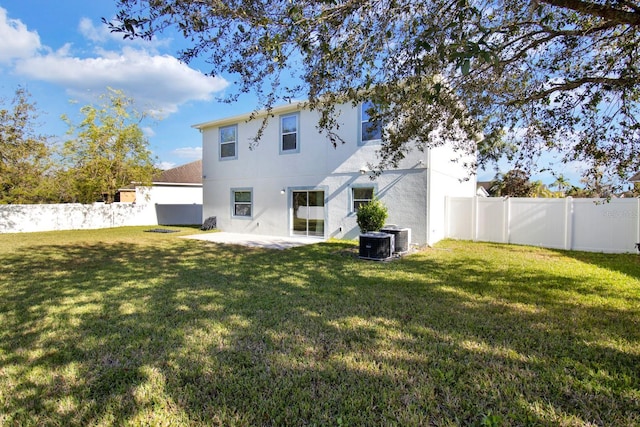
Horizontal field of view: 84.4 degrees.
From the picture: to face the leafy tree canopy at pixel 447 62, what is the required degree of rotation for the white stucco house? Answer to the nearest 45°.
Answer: approximately 135° to its right

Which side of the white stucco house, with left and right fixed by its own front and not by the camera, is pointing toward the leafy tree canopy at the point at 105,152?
left

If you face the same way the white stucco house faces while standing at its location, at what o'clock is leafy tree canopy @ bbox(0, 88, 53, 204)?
The leafy tree canopy is roughly at 8 o'clock from the white stucco house.

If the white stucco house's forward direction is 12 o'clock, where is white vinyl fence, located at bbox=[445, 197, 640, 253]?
The white vinyl fence is roughly at 4 o'clock from the white stucco house.

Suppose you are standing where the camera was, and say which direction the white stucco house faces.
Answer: facing away from the viewer and to the right of the viewer

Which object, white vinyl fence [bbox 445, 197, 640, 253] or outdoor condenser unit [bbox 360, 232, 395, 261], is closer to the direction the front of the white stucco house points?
the white vinyl fence
